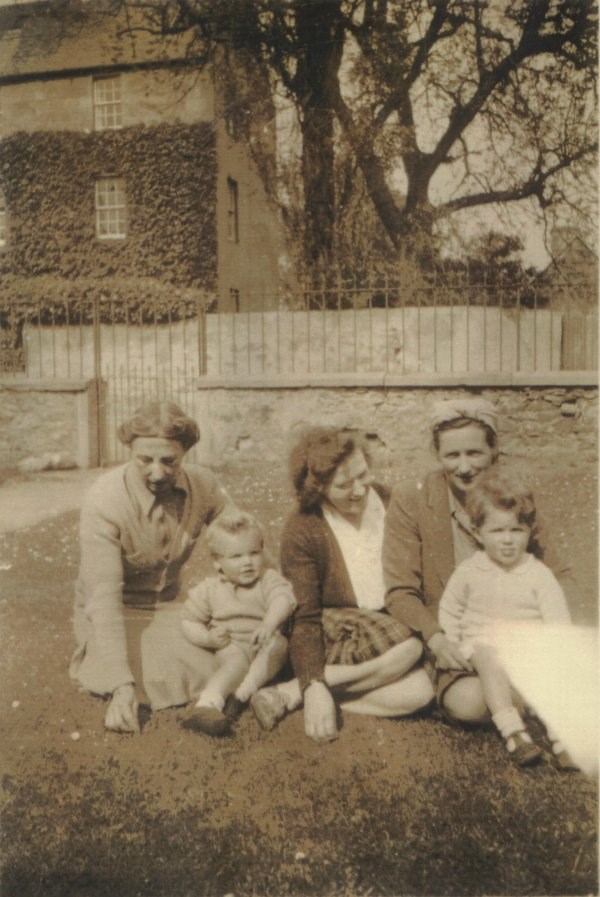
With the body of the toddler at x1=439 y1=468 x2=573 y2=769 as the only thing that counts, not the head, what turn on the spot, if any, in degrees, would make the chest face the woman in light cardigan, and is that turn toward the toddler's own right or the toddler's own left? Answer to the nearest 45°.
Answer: approximately 90° to the toddler's own right

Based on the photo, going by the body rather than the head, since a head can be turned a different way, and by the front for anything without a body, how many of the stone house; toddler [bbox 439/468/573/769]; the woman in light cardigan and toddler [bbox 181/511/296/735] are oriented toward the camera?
4

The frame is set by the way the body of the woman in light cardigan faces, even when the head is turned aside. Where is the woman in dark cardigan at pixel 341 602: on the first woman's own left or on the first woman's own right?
on the first woman's own left

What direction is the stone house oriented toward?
toward the camera

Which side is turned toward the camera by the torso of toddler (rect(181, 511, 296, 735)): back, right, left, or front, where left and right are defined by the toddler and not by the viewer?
front

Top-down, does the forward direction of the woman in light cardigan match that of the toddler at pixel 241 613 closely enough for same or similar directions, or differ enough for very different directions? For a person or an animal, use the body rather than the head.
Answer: same or similar directions

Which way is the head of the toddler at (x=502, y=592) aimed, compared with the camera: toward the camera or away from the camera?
toward the camera

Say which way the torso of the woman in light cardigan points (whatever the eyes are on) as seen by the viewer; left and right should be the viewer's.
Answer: facing the viewer

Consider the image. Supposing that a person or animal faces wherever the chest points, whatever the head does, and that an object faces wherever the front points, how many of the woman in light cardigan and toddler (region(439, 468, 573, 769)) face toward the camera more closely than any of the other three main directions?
2
